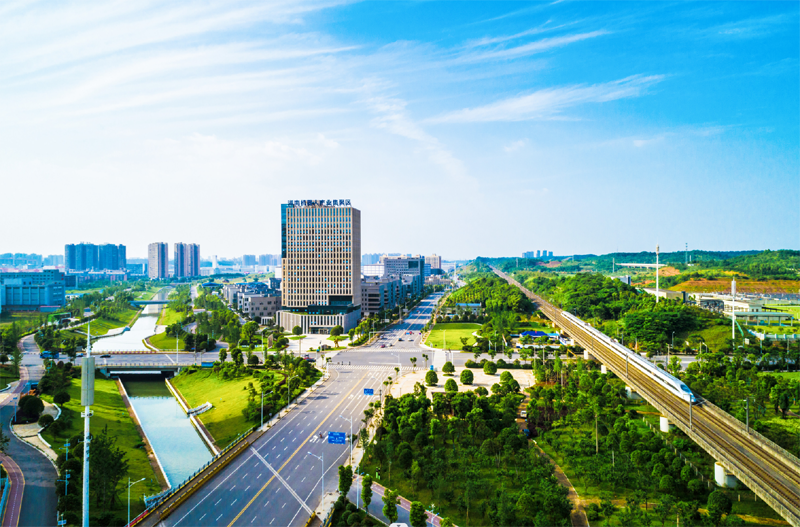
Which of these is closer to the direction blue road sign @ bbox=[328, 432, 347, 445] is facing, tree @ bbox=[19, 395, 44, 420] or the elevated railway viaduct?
the elevated railway viaduct

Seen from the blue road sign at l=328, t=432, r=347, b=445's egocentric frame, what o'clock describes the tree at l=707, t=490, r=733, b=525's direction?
The tree is roughly at 10 o'clock from the blue road sign.

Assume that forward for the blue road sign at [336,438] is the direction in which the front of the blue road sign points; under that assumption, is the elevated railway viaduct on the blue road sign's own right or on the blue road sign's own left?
on the blue road sign's own left

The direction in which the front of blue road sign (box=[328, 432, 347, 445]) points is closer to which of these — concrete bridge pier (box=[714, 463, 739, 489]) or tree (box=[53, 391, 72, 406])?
the concrete bridge pier

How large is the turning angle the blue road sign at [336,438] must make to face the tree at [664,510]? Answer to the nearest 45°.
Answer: approximately 45° to its left

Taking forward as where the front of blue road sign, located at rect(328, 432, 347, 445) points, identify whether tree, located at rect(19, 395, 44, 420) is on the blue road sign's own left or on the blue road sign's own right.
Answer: on the blue road sign's own right

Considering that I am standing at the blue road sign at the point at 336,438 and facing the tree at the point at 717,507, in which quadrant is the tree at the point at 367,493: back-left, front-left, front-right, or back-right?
front-right

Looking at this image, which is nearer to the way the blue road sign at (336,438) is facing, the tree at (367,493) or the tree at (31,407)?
the tree at (367,493)

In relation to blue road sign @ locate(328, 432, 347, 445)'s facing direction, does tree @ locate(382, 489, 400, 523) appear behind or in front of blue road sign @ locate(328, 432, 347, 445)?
in front

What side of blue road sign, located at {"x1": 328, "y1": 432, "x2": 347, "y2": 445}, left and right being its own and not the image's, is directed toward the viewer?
front

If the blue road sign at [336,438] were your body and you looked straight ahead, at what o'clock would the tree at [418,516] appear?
The tree is roughly at 11 o'clock from the blue road sign.

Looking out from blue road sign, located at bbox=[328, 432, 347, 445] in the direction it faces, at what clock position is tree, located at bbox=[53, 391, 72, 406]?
The tree is roughly at 4 o'clock from the blue road sign.

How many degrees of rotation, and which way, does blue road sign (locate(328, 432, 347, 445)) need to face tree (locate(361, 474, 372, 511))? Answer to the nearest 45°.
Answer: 0° — it already faces it

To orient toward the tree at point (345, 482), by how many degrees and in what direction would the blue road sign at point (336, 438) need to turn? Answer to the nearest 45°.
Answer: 0° — it already faces it

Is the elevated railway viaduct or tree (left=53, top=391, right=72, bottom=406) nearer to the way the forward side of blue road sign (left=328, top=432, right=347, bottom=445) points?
the elevated railway viaduct

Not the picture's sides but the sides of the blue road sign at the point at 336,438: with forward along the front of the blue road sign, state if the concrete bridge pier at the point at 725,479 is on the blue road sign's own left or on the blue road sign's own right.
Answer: on the blue road sign's own left
